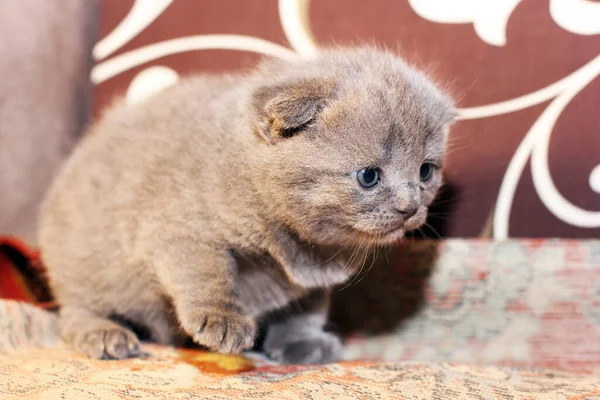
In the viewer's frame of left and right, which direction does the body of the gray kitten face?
facing the viewer and to the right of the viewer
